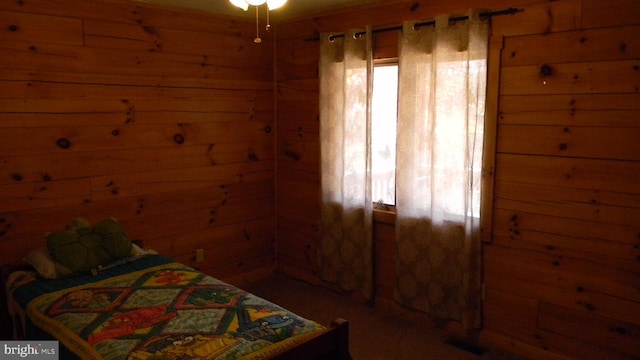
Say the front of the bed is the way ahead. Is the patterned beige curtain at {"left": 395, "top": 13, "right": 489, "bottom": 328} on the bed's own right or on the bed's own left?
on the bed's own left

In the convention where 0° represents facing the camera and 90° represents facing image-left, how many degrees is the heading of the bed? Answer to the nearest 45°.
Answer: approximately 315°

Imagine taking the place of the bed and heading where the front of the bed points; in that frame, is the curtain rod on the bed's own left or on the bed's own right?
on the bed's own left

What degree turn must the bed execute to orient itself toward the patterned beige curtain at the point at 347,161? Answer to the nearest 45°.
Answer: approximately 90° to its left
